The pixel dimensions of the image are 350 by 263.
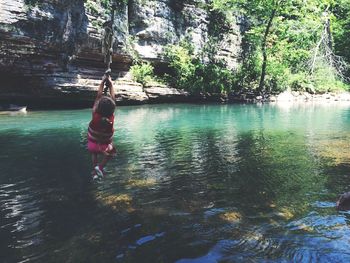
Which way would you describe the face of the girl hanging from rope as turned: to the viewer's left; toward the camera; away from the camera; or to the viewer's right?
away from the camera

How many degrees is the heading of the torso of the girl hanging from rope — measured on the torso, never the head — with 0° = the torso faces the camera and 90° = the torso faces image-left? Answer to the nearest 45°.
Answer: approximately 225°

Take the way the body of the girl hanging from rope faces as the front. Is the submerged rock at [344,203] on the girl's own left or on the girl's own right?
on the girl's own right
